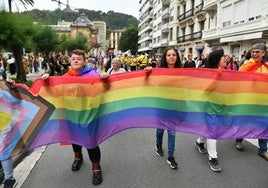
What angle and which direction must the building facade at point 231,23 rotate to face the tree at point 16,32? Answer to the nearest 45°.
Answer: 0° — it already faces it

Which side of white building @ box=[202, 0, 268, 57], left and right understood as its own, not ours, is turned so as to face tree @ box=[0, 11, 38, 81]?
front

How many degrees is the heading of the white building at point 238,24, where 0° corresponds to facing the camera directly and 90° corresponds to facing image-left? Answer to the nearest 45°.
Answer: approximately 45°

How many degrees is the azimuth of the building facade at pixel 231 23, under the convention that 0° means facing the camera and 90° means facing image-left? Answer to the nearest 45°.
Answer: approximately 45°
